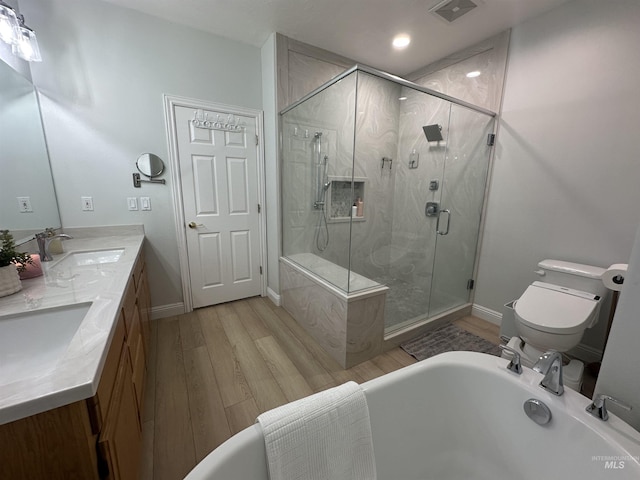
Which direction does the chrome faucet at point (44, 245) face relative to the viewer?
to the viewer's right

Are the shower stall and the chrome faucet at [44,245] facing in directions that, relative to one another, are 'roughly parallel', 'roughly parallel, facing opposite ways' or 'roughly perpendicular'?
roughly perpendicular

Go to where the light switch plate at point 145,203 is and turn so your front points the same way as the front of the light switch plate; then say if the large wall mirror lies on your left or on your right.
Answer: on your right

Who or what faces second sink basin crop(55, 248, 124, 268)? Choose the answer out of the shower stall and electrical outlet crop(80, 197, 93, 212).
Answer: the electrical outlet

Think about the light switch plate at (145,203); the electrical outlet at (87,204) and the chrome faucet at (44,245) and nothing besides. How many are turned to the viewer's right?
1

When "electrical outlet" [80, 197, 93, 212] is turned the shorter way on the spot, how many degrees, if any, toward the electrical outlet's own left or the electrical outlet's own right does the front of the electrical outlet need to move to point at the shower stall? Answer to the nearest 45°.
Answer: approximately 45° to the electrical outlet's own left

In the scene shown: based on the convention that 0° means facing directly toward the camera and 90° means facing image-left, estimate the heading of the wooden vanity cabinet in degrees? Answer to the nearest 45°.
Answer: approximately 270°

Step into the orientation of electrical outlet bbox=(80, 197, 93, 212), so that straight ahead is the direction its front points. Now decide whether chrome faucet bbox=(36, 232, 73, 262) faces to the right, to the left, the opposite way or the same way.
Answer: to the left

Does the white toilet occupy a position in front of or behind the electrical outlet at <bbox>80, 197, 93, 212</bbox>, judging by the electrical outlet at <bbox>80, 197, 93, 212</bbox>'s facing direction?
in front
